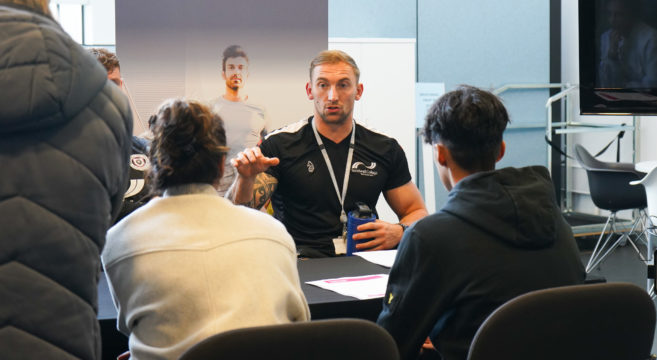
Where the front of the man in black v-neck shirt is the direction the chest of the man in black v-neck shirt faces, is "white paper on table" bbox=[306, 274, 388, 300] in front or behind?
in front

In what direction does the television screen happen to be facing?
toward the camera

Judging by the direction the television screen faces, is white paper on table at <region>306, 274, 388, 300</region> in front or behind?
in front

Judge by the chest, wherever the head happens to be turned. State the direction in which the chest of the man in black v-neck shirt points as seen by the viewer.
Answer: toward the camera

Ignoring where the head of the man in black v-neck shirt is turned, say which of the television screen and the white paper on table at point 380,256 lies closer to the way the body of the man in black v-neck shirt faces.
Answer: the white paper on table

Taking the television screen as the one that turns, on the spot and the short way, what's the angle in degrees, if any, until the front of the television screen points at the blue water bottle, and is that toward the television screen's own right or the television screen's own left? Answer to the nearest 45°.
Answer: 0° — it already faces it

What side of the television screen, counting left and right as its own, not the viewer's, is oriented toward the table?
front

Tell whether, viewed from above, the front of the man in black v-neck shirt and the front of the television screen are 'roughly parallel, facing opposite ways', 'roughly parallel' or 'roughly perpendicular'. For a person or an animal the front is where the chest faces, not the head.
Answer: roughly parallel

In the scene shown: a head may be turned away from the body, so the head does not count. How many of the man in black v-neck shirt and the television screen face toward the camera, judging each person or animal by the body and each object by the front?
2
